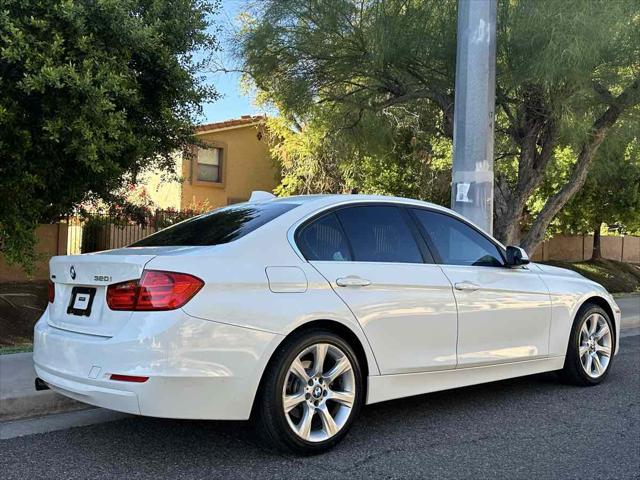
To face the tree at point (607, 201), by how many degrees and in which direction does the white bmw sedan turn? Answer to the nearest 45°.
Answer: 0° — it already faces it

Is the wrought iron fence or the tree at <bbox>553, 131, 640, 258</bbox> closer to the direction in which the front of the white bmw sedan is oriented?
the tree

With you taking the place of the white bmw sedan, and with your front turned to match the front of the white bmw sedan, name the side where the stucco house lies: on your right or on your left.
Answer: on your left

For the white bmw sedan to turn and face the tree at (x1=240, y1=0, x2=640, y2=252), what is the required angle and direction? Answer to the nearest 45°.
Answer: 0° — it already faces it

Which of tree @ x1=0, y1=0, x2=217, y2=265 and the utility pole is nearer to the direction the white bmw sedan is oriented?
the utility pole

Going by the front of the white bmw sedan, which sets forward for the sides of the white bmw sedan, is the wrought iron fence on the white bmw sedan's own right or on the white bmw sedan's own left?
on the white bmw sedan's own left

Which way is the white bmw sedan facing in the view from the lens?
facing away from the viewer and to the right of the viewer

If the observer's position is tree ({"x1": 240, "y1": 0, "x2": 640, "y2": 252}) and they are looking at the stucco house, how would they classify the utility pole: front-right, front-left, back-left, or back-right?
back-left

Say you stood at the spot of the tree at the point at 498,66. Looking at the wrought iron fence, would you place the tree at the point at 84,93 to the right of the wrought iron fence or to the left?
left

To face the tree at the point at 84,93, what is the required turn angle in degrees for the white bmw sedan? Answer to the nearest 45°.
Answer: approximately 90° to its left
